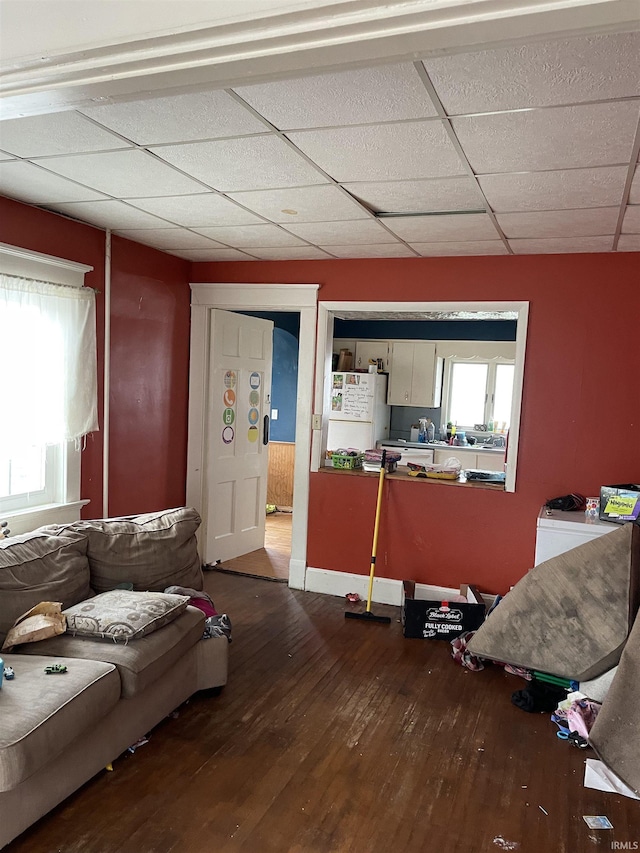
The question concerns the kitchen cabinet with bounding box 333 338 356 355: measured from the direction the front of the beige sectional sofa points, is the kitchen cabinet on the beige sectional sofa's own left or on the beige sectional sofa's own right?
on the beige sectional sofa's own left

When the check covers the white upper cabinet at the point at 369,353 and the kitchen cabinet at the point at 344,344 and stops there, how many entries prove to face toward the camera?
2

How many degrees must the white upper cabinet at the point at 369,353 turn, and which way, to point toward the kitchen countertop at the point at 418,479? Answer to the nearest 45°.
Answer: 0° — it already faces it

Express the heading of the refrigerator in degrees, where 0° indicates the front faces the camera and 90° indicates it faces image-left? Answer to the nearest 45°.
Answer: approximately 0°

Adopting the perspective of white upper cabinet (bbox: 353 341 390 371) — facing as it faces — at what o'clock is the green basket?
The green basket is roughly at 12 o'clock from the white upper cabinet.

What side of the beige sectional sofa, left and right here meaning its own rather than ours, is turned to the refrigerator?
left

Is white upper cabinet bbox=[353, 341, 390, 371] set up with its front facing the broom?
yes

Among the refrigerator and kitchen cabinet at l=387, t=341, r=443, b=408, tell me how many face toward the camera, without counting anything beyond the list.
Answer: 2

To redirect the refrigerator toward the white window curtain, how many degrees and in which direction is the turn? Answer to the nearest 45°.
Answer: approximately 45° to its right
